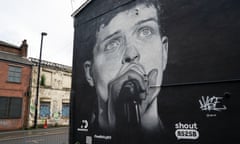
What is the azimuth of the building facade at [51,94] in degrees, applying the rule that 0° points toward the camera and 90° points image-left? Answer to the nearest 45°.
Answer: approximately 315°

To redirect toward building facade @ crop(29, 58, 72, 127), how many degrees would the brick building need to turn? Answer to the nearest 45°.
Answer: approximately 90° to its left

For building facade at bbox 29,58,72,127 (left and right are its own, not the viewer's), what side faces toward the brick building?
right
